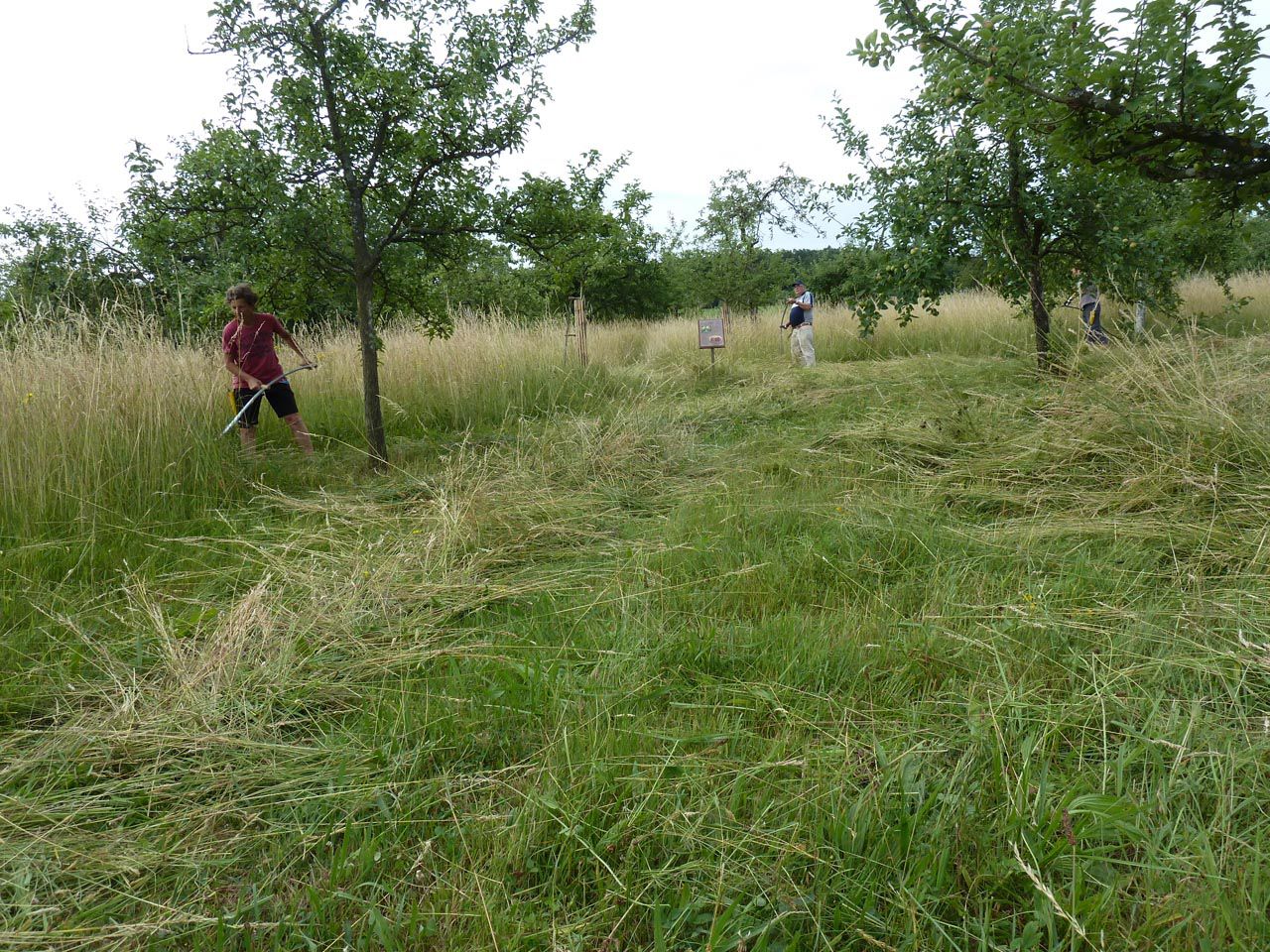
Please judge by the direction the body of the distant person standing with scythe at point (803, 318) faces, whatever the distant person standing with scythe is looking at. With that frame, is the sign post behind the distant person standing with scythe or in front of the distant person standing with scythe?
in front

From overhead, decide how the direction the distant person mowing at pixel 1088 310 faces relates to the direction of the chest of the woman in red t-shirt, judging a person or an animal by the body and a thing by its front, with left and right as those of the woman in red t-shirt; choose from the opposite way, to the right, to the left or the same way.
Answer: to the right

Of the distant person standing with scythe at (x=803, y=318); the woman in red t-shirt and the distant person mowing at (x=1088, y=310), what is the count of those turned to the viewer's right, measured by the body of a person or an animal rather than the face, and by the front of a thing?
0

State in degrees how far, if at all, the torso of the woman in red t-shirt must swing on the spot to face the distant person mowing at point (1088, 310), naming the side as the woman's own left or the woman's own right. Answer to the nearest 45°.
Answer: approximately 135° to the woman's own left

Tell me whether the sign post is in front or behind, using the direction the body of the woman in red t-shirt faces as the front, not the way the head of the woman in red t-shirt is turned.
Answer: behind

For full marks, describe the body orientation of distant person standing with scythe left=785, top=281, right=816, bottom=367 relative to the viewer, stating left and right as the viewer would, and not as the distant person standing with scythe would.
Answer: facing the viewer and to the left of the viewer

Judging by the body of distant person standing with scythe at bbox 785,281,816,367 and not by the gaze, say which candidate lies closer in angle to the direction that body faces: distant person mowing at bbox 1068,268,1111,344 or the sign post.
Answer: the sign post

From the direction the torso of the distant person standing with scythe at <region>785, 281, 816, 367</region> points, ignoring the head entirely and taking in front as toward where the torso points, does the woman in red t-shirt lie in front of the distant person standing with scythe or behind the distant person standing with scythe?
in front

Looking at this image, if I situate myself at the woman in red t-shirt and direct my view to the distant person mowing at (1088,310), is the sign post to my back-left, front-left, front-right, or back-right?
front-left

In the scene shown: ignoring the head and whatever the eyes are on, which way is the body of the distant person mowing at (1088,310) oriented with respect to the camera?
to the viewer's left

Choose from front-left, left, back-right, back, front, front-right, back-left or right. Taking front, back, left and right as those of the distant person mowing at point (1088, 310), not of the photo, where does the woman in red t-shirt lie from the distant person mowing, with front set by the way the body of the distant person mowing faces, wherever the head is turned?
front-left
